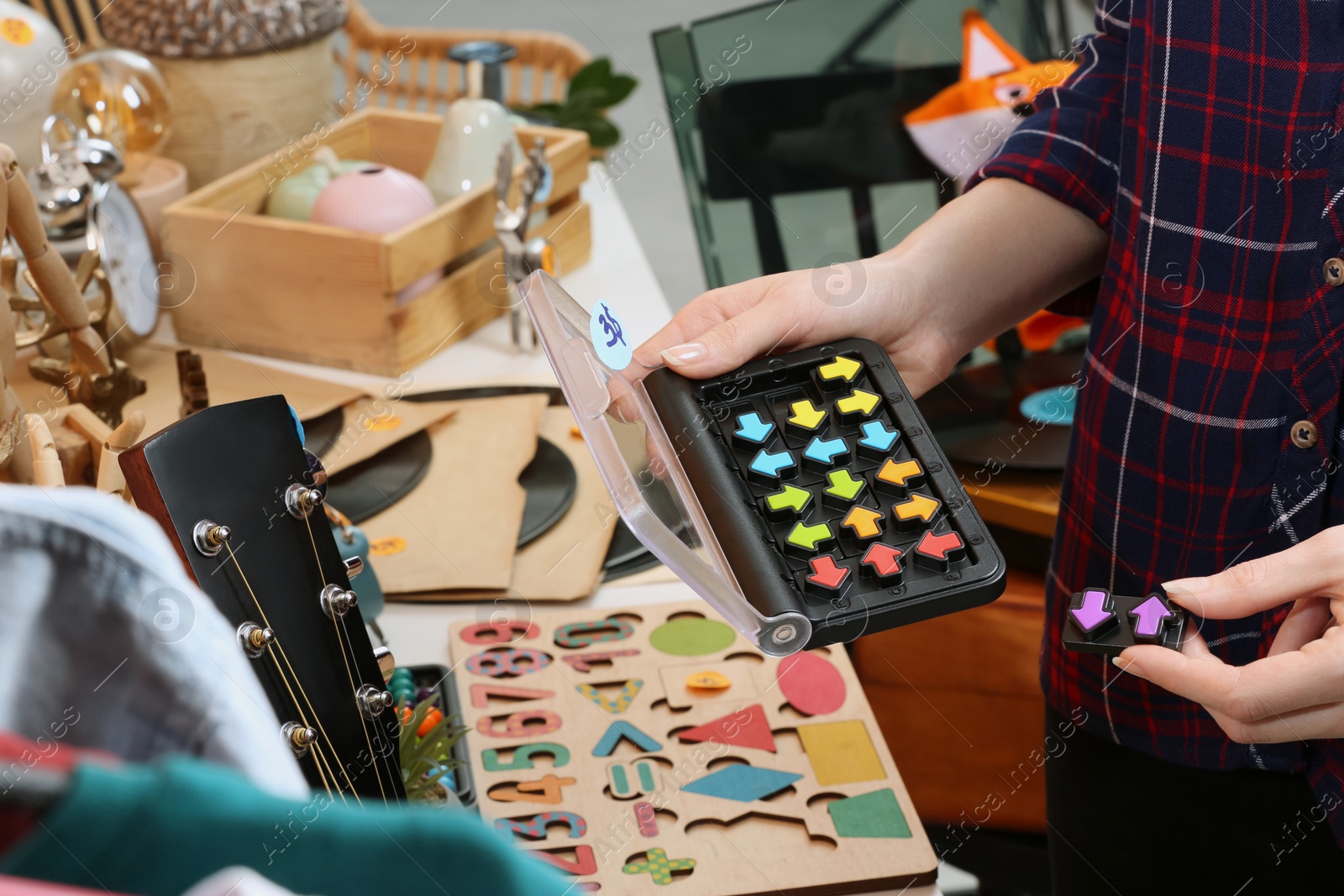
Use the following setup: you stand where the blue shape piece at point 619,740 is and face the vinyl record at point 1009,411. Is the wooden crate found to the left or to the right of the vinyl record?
left

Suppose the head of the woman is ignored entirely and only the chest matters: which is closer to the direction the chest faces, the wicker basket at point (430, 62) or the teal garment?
the teal garment

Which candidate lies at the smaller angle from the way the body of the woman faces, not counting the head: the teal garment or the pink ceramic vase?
the teal garment

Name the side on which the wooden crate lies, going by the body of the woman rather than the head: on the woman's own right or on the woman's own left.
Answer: on the woman's own right
